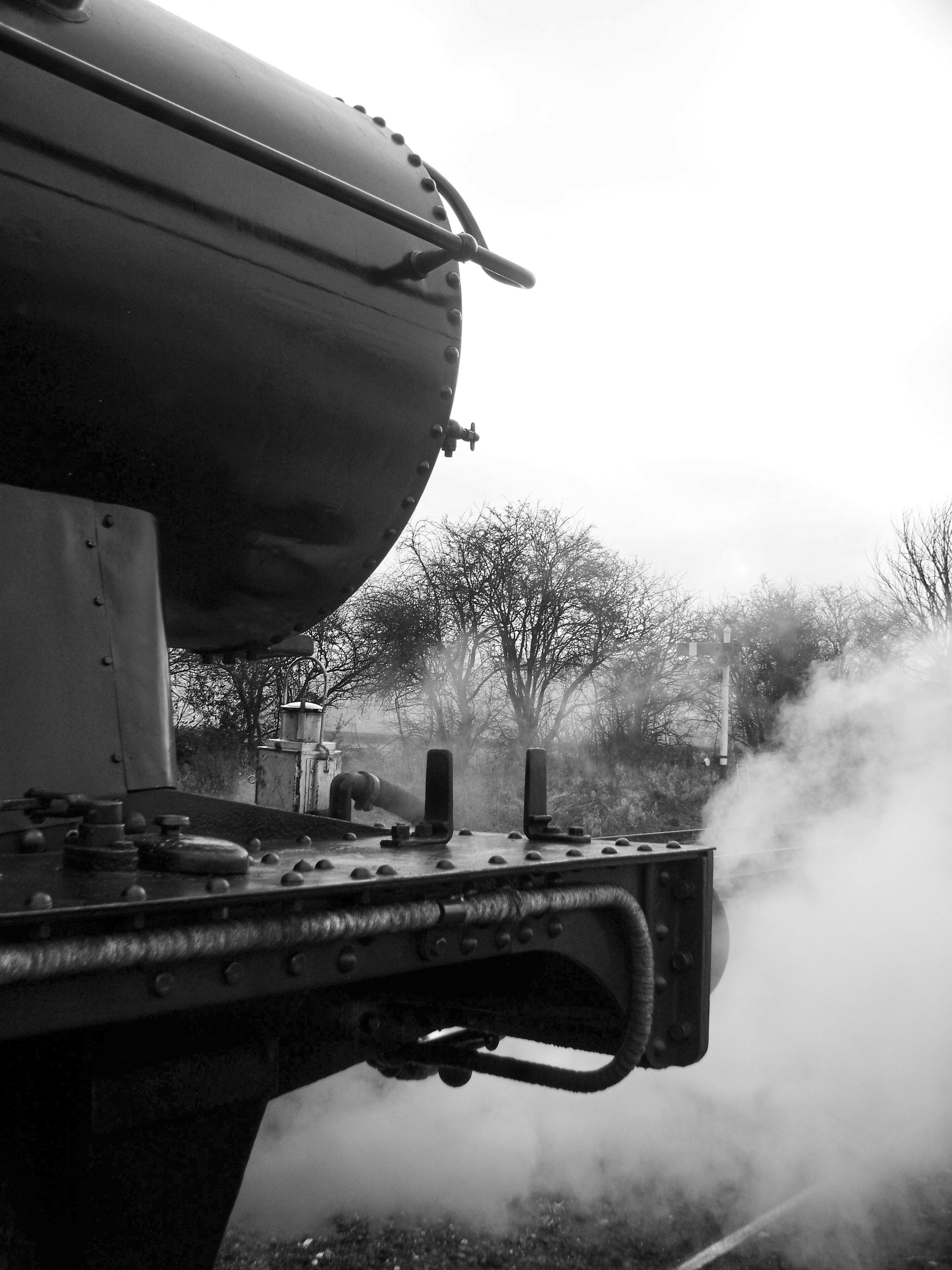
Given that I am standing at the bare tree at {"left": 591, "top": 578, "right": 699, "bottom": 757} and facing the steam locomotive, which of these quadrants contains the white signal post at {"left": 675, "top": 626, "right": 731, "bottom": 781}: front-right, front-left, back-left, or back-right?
front-left

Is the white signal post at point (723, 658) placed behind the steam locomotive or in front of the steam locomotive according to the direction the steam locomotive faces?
in front

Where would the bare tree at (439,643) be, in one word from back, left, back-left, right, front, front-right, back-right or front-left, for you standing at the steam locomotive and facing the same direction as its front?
front-left

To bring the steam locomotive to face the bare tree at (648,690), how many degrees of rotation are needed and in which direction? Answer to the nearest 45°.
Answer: approximately 45° to its left

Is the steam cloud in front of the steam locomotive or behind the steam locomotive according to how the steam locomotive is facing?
in front

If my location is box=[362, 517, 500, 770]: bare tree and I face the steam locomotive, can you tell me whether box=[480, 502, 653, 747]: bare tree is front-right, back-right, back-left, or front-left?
back-left

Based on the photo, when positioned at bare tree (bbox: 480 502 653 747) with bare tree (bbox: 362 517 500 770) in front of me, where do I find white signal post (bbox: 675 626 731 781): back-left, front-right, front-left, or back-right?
back-left

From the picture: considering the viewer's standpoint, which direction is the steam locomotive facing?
facing away from the viewer and to the right of the viewer
